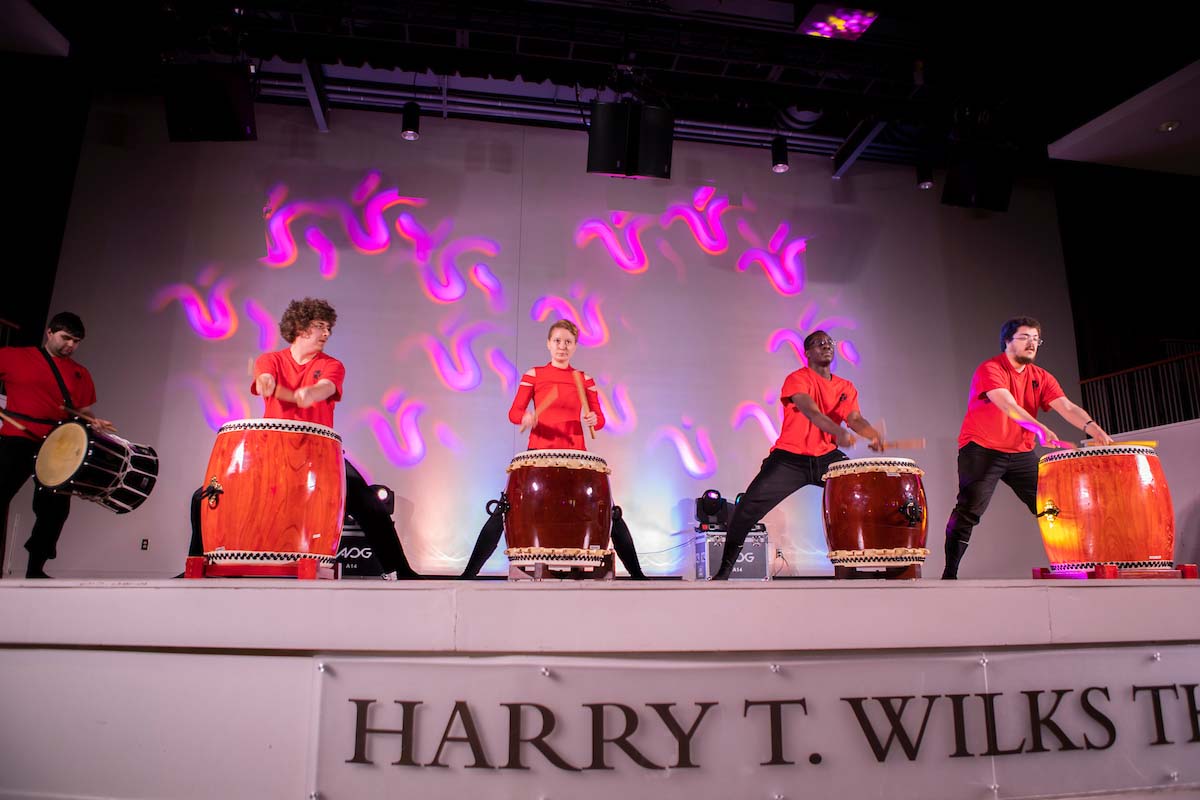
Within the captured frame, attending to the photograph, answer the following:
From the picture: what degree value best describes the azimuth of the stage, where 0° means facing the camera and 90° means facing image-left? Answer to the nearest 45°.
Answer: approximately 0°

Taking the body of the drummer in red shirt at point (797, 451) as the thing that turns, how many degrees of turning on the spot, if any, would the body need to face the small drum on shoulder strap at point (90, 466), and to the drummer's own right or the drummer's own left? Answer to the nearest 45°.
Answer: approximately 90° to the drummer's own right

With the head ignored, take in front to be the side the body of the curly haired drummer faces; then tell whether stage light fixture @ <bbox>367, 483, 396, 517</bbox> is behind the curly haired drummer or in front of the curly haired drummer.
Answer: behind

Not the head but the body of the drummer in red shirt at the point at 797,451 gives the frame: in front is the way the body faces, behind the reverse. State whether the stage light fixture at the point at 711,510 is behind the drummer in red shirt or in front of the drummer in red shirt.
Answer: behind

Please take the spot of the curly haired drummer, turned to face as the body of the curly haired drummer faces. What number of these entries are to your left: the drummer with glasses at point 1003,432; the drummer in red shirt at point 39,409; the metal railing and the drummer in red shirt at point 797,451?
3

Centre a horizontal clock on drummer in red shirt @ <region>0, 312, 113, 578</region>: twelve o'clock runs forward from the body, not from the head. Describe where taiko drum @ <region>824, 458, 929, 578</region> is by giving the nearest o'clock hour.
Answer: The taiko drum is roughly at 12 o'clock from the drummer in red shirt.

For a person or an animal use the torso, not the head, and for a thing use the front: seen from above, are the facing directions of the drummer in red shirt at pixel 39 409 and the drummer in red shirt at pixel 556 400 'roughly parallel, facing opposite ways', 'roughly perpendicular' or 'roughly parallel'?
roughly perpendicular

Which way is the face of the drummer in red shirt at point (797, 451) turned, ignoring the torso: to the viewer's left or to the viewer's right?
to the viewer's right

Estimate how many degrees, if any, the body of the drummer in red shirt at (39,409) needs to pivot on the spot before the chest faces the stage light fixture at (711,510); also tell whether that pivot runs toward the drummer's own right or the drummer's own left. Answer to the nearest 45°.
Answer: approximately 45° to the drummer's own left
